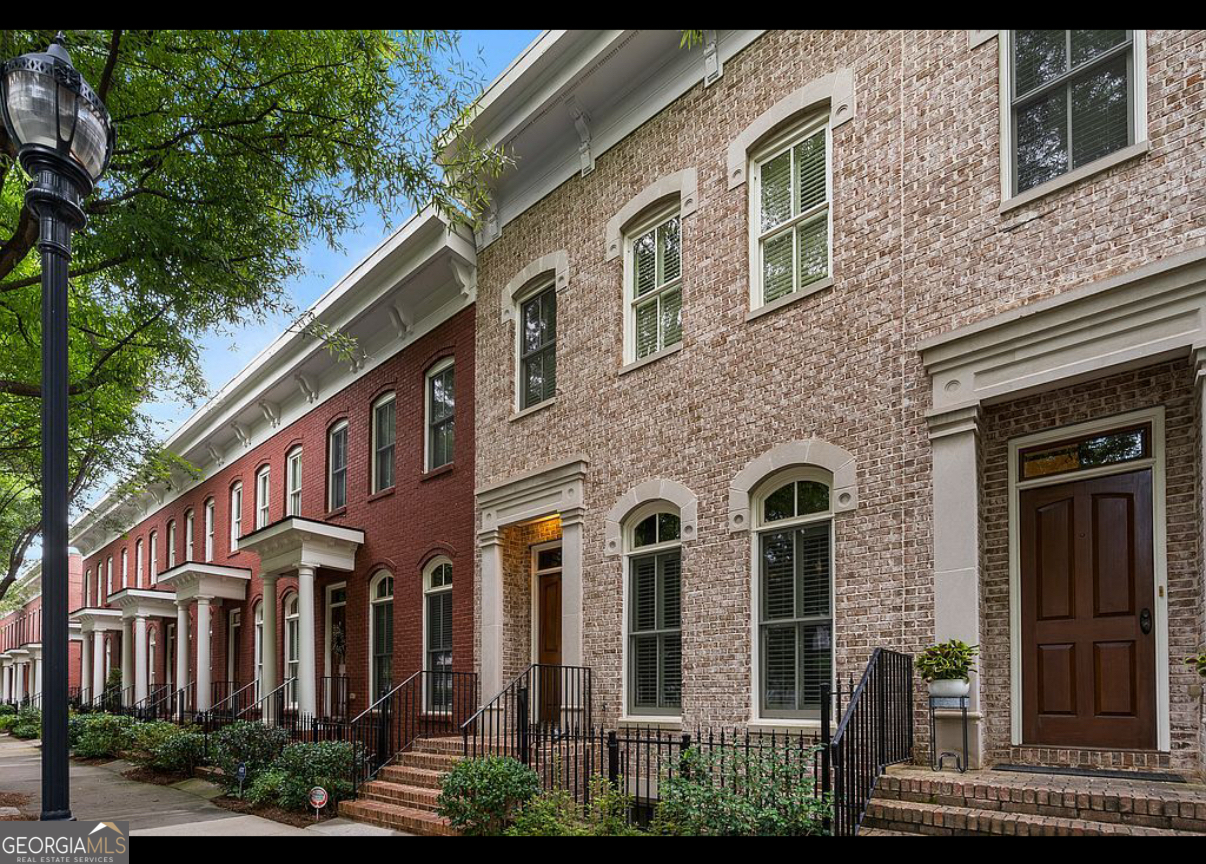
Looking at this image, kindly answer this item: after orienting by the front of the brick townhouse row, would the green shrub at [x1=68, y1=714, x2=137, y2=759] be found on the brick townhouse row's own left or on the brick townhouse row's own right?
on the brick townhouse row's own right

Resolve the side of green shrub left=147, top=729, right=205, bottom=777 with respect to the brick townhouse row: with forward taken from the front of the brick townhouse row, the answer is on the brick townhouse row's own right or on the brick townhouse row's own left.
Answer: on the brick townhouse row's own right

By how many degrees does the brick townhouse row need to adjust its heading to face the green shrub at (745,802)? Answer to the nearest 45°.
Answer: approximately 45° to its left

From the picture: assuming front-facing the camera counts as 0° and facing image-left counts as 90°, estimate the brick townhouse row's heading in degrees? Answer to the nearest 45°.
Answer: approximately 45°
